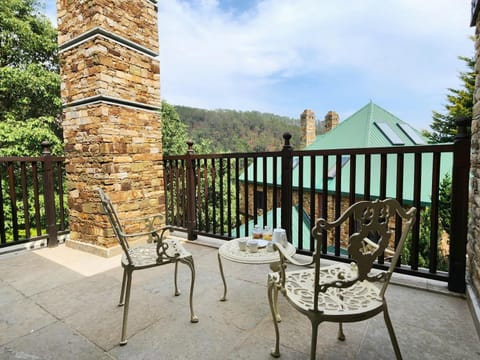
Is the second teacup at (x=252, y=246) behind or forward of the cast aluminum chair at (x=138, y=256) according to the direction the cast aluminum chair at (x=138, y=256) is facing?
forward

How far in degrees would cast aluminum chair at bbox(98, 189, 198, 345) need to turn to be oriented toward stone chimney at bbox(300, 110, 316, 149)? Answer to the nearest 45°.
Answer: approximately 45° to its left

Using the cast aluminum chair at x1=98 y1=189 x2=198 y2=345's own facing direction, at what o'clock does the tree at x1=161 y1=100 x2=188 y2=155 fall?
The tree is roughly at 9 o'clock from the cast aluminum chair.

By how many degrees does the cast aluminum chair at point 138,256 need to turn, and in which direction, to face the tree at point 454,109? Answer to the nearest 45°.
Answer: approximately 45° to its left

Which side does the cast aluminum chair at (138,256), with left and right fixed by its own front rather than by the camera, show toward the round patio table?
front

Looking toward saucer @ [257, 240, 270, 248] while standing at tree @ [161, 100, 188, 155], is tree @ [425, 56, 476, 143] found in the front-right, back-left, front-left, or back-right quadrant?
front-left

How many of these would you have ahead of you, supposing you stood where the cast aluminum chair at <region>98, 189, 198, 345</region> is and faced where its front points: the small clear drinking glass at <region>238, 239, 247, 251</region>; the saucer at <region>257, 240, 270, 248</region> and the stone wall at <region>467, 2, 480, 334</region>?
3

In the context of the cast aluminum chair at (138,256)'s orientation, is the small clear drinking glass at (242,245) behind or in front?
in front

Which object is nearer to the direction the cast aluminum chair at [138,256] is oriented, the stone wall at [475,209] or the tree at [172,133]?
the stone wall

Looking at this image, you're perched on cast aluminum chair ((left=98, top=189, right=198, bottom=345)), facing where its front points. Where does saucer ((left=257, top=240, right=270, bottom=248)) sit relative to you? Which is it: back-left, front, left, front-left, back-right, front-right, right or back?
front

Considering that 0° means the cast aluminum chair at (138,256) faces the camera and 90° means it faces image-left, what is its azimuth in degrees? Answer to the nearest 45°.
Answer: approximately 270°
